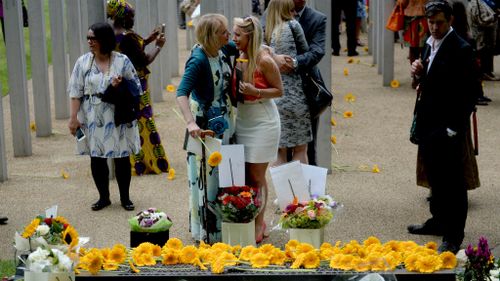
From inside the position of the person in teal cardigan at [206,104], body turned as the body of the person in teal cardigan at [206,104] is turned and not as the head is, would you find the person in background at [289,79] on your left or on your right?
on your left

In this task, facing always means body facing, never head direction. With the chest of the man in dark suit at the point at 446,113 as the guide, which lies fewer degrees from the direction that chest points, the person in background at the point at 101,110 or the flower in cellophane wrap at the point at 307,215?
the flower in cellophane wrap

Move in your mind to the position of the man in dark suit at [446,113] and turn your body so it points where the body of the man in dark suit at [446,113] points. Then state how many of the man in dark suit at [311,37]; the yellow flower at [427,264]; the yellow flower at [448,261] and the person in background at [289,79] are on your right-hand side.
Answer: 2

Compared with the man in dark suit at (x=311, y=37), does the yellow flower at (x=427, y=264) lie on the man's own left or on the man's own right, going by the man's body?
on the man's own left

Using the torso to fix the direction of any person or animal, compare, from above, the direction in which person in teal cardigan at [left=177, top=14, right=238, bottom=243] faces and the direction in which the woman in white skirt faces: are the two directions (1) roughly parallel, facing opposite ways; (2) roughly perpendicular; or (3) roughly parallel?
roughly perpendicular

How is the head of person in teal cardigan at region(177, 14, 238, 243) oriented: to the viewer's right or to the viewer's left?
to the viewer's right

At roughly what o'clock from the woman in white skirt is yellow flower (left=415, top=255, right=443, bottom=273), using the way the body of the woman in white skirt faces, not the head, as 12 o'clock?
The yellow flower is roughly at 10 o'clock from the woman in white skirt.

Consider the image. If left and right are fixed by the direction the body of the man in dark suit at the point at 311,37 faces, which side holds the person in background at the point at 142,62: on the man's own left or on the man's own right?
on the man's own right

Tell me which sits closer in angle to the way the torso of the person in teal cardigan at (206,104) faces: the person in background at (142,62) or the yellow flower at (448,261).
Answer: the yellow flower
